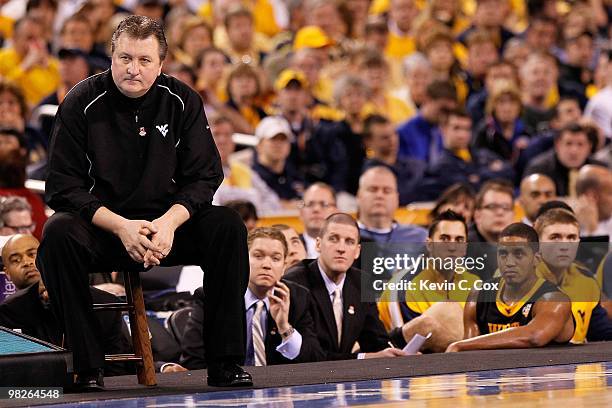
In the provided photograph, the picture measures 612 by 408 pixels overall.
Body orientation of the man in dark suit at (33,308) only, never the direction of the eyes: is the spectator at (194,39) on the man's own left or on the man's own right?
on the man's own left

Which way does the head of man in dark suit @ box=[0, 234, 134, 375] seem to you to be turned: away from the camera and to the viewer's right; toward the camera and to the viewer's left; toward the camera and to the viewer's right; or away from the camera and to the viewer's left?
toward the camera and to the viewer's right

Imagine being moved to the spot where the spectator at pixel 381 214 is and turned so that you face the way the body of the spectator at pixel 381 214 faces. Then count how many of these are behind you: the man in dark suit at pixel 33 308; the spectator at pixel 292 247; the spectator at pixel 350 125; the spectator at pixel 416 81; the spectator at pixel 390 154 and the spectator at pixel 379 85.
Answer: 4

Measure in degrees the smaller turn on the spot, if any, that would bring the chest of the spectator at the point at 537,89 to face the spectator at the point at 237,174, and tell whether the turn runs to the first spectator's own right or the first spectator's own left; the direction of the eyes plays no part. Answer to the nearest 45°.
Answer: approximately 45° to the first spectator's own right

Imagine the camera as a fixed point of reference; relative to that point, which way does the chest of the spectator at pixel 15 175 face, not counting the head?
toward the camera

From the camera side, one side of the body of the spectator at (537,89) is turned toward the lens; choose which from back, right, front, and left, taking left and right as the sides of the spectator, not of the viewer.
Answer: front

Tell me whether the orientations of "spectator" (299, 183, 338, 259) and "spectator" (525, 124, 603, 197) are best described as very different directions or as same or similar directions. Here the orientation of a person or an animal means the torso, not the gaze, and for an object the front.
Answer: same or similar directions

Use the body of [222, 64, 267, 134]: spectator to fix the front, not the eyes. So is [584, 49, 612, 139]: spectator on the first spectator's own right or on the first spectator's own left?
on the first spectator's own left

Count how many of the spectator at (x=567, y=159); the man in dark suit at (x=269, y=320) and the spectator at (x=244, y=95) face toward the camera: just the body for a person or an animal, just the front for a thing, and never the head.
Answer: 3

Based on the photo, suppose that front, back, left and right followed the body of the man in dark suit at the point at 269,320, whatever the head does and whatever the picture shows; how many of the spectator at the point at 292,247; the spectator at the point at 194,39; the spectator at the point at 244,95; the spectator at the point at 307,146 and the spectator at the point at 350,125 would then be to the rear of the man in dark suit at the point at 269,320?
5

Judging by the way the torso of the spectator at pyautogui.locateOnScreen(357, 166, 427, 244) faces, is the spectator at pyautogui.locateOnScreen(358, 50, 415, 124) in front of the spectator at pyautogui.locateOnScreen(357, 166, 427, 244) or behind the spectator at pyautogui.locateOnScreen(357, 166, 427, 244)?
behind

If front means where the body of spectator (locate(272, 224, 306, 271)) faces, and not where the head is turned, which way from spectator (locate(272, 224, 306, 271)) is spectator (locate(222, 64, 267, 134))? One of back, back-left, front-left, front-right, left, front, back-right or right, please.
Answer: back

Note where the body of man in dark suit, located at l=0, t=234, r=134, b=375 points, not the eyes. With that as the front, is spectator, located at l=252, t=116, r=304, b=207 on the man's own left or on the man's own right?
on the man's own left

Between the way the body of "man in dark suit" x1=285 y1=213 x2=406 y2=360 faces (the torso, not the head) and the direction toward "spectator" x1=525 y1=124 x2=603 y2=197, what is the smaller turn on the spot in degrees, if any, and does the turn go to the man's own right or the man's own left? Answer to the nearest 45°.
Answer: approximately 135° to the man's own left

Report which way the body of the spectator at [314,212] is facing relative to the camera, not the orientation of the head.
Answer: toward the camera

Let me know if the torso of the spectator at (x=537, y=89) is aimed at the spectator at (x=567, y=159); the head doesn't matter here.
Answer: yes

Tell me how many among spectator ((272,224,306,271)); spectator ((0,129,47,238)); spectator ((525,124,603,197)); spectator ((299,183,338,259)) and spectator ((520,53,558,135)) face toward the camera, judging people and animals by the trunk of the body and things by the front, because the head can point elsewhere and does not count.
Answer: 5
